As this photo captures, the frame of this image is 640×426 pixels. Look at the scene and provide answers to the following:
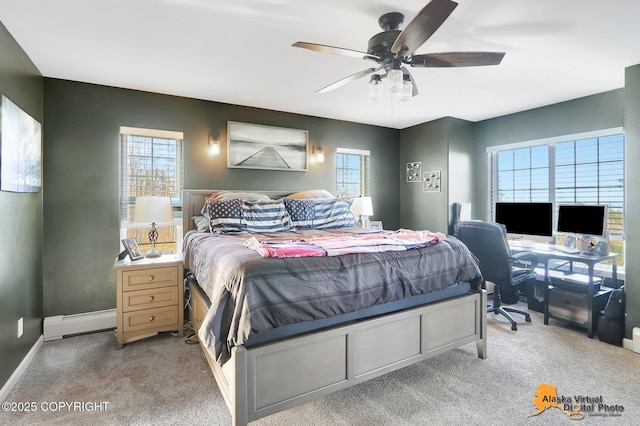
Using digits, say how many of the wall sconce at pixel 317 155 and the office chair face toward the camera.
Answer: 1

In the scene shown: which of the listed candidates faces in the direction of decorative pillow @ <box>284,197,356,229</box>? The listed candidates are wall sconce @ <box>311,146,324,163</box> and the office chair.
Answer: the wall sconce

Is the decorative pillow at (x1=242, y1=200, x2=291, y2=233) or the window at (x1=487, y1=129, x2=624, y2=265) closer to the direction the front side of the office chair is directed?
the window

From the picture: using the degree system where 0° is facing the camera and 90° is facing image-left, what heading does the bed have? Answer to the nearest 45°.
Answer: approximately 315°

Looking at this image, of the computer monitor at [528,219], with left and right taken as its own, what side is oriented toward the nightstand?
front

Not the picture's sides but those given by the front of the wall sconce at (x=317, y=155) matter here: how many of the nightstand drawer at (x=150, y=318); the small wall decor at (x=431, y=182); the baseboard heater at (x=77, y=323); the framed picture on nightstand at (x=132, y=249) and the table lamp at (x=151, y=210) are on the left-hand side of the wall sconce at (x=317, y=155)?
1

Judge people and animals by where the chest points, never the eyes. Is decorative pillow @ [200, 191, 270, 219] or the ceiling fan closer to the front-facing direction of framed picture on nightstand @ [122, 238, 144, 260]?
the ceiling fan

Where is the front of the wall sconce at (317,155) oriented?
toward the camera

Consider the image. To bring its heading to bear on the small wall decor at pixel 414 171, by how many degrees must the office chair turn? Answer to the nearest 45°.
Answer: approximately 90° to its left

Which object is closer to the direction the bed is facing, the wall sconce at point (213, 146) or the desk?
the desk
